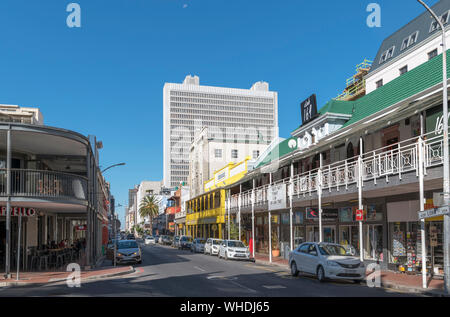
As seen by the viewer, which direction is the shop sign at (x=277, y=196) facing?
toward the camera

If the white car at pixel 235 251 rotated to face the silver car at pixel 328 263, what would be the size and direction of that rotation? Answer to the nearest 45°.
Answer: approximately 45° to its right

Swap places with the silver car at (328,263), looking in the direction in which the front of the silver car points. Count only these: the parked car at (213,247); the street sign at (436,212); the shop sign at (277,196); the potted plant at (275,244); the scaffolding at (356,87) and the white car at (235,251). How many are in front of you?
1

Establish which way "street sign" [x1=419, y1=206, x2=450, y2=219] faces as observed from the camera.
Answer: facing the viewer and to the left of the viewer

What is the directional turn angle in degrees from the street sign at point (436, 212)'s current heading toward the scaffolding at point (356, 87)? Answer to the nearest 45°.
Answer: approximately 135° to its right

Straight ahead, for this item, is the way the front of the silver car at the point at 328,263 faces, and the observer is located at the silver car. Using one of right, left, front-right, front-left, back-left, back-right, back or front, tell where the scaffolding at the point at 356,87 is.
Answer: back-left

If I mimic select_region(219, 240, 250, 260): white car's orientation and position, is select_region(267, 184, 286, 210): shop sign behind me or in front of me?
in front

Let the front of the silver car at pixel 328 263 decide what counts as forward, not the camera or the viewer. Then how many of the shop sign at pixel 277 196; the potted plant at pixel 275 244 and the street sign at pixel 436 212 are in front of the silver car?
1

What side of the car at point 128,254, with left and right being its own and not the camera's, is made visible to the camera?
front

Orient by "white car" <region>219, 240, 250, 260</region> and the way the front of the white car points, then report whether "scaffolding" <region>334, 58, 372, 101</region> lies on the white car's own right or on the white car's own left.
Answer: on the white car's own left

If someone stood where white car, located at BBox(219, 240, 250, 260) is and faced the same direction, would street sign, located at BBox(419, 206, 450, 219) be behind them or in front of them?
in front

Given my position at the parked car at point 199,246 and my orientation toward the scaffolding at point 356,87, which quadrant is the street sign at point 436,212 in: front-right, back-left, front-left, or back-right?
front-right
